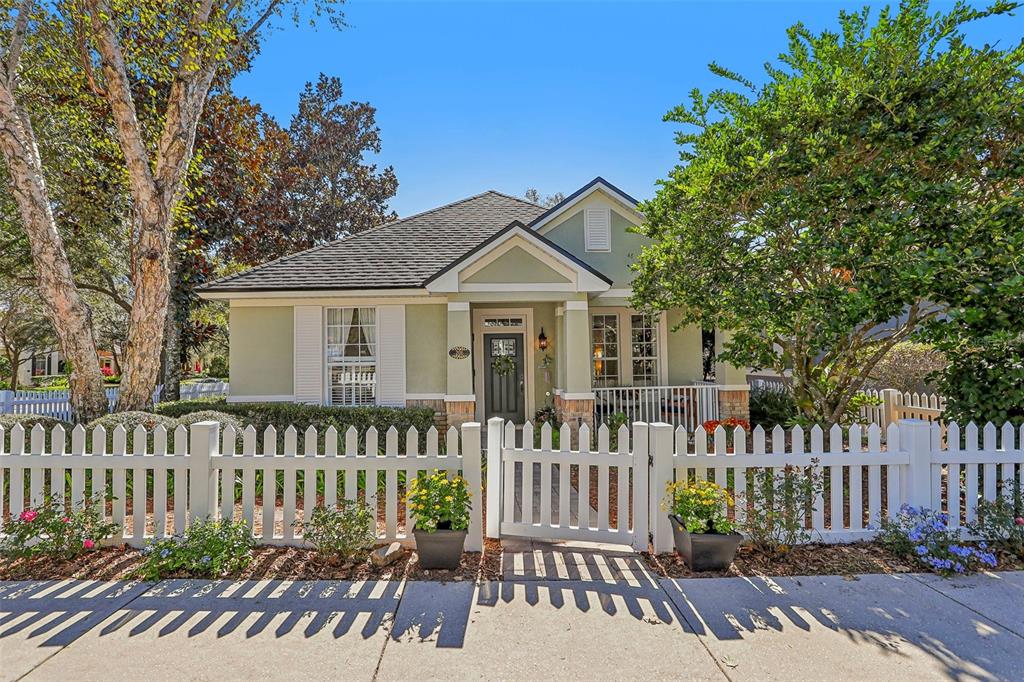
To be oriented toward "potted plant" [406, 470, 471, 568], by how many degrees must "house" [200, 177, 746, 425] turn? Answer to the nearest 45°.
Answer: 0° — it already faces it

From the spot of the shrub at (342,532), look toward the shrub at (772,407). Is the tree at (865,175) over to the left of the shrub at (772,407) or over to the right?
right

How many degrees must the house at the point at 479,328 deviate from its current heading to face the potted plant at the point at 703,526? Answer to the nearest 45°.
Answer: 0° — it already faces it

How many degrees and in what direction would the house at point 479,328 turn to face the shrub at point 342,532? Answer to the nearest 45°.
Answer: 0° — it already faces it

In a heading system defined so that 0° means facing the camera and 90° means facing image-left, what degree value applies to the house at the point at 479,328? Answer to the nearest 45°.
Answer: approximately 0°

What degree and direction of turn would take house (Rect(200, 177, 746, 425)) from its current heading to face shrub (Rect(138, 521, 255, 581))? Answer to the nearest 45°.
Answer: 0° — it already faces it

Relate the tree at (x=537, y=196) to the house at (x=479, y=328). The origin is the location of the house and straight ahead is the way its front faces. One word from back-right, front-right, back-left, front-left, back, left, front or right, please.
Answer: back

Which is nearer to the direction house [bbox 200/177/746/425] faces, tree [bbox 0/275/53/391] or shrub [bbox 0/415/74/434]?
the shrub

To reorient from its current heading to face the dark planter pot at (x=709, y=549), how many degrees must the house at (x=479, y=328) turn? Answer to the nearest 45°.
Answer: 0° — it already faces it
